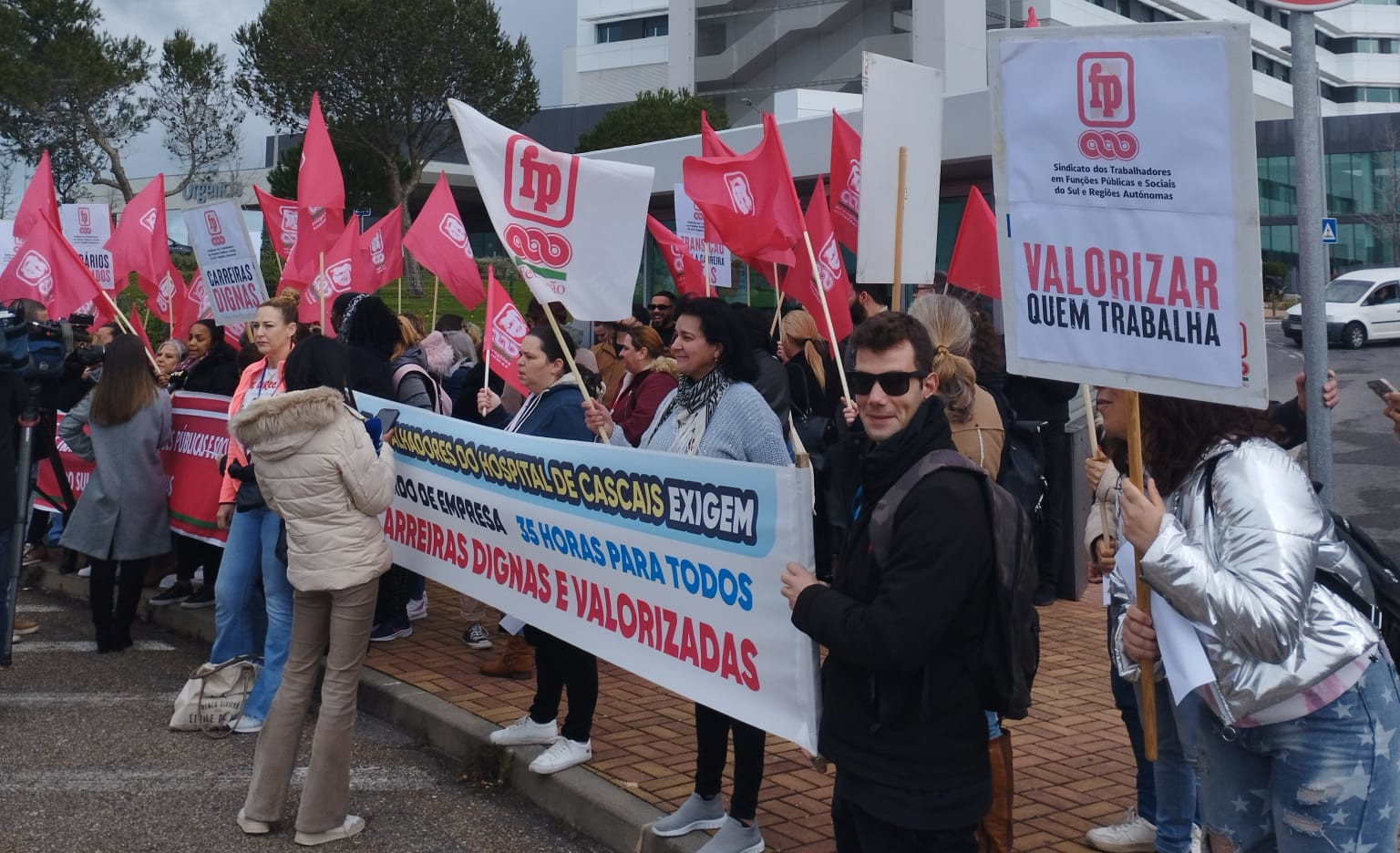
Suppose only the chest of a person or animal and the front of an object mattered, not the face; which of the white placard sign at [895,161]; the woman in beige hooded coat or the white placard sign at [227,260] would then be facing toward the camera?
the white placard sign at [227,260]

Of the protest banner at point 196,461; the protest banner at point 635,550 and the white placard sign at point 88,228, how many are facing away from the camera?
0

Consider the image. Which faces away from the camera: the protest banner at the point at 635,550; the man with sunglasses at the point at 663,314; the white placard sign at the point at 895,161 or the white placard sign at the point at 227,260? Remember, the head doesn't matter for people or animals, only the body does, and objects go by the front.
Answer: the white placard sign at the point at 895,161

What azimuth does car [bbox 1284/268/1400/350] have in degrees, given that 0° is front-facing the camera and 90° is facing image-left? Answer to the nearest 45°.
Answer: approximately 45°

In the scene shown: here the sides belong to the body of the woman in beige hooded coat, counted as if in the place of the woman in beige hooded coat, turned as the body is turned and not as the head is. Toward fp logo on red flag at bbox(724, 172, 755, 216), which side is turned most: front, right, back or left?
front

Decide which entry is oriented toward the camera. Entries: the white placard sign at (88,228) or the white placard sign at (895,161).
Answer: the white placard sign at (88,228)

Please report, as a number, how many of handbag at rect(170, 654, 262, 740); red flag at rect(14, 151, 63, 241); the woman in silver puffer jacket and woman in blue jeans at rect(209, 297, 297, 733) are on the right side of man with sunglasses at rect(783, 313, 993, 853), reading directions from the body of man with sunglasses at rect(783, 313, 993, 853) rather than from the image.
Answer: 3

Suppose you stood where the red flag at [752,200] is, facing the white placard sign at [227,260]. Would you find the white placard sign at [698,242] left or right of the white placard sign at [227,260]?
right

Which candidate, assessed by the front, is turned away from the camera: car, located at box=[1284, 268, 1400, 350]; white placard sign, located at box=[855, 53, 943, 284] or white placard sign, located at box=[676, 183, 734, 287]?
white placard sign, located at box=[855, 53, 943, 284]

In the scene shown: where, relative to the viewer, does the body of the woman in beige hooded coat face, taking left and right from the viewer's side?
facing away from the viewer and to the right of the viewer

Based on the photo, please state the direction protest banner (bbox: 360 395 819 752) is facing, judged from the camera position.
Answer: facing the viewer and to the left of the viewer

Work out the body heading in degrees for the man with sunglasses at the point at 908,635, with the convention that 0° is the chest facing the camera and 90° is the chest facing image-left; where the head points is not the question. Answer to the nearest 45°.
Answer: approximately 45°

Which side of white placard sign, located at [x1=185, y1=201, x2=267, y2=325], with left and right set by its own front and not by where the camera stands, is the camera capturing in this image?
front

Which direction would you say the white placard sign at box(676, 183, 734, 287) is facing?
toward the camera

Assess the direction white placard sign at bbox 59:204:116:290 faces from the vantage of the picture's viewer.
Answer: facing the viewer
